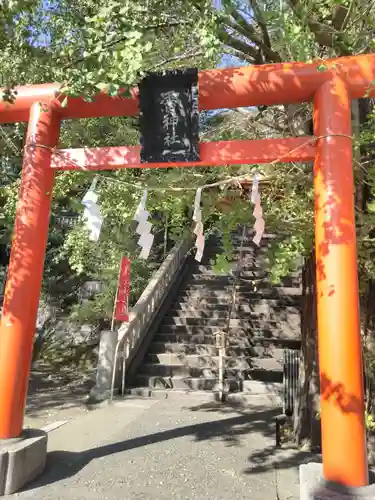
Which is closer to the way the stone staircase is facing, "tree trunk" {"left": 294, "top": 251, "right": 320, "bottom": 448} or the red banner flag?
the tree trunk

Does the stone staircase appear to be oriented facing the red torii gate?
yes

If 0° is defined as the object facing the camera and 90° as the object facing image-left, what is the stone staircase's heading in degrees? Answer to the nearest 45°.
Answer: approximately 0°

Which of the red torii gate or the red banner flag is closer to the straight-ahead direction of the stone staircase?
the red torii gate

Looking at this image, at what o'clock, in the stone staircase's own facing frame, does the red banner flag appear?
The red banner flag is roughly at 2 o'clock from the stone staircase.
